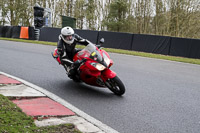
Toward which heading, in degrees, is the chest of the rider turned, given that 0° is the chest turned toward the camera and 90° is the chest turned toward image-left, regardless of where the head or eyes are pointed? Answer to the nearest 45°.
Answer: approximately 315°

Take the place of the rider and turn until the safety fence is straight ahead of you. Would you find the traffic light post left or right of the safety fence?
left

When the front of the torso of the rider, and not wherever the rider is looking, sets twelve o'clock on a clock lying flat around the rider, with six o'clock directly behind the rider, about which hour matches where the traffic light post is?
The traffic light post is roughly at 7 o'clock from the rider.

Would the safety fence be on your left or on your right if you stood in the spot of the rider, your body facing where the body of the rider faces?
on your left
